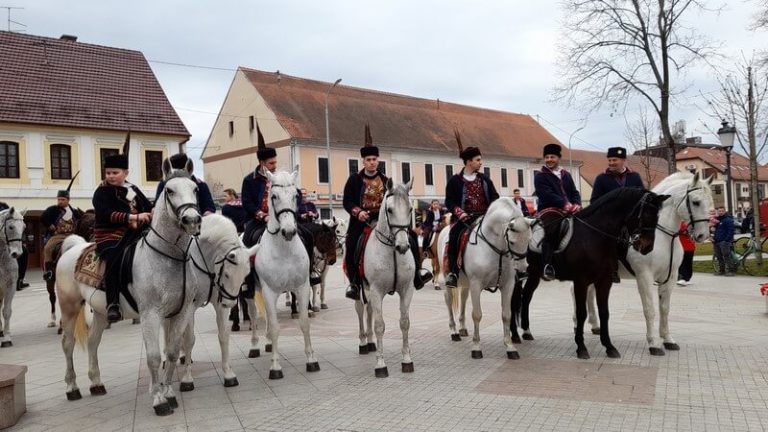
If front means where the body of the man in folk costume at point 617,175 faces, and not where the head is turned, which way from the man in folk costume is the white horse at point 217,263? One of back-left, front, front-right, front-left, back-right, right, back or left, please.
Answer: front-right

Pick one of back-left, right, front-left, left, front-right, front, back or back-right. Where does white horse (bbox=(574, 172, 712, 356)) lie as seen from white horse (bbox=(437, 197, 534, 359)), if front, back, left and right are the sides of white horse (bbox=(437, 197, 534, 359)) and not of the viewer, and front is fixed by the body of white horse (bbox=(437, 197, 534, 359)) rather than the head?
front-left

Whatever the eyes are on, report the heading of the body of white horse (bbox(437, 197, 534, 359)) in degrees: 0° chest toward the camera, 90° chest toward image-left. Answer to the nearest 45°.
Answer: approximately 315°

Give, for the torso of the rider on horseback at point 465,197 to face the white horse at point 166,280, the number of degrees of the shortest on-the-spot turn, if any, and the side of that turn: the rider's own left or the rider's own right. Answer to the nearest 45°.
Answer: approximately 90° to the rider's own right

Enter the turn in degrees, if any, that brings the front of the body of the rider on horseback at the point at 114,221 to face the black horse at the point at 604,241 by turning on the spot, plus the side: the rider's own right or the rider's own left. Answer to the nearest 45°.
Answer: approximately 45° to the rider's own left

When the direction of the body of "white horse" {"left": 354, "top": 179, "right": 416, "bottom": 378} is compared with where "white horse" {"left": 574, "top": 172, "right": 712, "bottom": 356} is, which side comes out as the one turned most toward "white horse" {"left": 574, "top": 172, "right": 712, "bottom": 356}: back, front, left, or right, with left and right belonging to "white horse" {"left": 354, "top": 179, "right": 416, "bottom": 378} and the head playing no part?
left

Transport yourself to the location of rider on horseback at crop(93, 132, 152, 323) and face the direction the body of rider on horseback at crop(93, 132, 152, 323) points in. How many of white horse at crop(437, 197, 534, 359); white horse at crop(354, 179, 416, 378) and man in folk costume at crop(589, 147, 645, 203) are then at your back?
0

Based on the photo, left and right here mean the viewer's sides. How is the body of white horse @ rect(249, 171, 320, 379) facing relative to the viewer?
facing the viewer

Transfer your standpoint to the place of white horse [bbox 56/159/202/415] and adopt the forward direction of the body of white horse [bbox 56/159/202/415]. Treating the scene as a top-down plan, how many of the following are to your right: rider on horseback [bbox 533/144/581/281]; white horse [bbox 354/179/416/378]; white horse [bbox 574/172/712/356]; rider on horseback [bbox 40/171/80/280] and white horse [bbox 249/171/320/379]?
0

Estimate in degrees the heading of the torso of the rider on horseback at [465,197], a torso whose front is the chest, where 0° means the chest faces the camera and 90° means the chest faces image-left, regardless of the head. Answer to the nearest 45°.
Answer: approximately 315°

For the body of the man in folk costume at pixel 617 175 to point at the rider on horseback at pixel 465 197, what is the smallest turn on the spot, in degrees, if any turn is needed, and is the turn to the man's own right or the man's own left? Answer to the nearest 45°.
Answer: approximately 45° to the man's own right

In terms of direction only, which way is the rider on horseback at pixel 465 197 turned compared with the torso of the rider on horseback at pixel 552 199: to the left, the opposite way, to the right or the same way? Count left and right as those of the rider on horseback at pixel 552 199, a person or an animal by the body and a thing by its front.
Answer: the same way

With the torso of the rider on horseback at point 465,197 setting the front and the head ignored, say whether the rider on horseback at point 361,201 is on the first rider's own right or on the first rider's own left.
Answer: on the first rider's own right

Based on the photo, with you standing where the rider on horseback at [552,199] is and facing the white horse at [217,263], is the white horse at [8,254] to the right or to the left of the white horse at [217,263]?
right

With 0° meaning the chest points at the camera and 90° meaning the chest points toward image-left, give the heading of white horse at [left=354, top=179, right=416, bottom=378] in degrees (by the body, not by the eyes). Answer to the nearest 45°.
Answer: approximately 0°

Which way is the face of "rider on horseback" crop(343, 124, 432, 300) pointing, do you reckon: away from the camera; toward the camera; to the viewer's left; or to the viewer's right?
toward the camera

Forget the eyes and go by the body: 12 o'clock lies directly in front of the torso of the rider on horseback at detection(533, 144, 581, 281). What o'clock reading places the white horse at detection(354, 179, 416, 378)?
The white horse is roughly at 3 o'clock from the rider on horseback.

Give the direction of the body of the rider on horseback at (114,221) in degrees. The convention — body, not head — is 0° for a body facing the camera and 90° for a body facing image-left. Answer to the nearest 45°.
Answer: approximately 315°

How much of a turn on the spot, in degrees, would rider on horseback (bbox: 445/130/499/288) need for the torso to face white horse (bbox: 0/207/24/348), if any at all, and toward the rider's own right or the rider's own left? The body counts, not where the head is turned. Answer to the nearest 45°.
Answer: approximately 135° to the rider's own right

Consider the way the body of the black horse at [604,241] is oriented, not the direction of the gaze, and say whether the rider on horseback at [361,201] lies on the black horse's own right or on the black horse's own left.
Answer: on the black horse's own right

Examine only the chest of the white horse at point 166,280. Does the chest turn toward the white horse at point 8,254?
no
